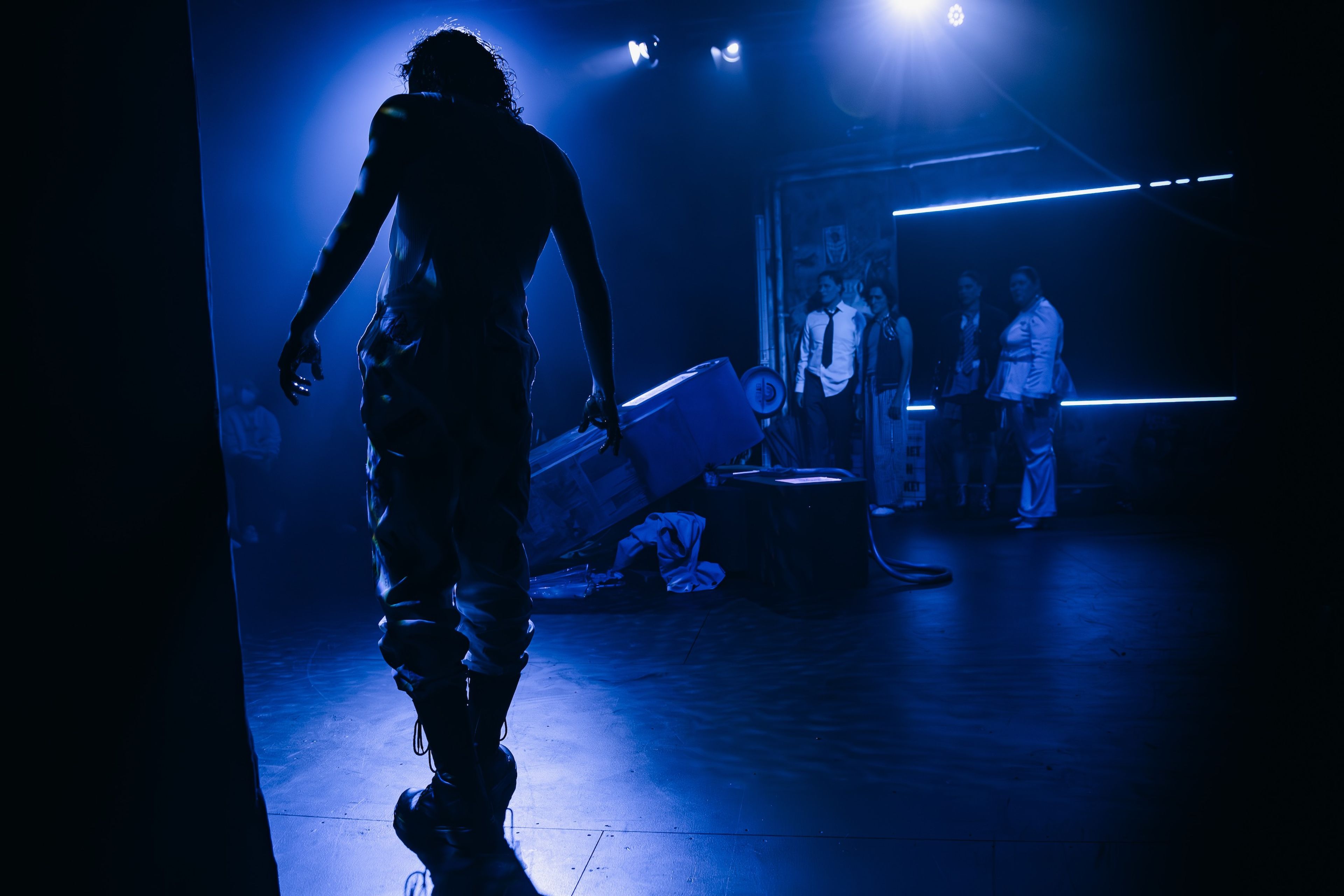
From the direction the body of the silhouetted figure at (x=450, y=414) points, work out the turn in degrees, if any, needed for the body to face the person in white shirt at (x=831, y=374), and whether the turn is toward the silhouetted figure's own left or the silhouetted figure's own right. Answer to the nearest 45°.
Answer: approximately 45° to the silhouetted figure's own right

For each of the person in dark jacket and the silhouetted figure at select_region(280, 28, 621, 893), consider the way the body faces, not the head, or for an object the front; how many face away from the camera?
1

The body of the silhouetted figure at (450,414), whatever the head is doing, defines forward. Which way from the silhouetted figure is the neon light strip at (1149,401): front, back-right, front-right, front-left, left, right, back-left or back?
front-right

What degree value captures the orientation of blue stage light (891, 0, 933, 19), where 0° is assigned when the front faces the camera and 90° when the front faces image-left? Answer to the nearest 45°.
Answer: approximately 0°

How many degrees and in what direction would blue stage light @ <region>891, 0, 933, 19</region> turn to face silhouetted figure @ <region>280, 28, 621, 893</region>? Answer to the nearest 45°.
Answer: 0° — it already faces them

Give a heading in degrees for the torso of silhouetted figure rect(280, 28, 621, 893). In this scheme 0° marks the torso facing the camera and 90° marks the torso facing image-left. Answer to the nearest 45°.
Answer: approximately 180°

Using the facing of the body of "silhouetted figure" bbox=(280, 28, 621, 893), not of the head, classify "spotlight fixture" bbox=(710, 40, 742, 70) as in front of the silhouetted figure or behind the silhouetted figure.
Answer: in front

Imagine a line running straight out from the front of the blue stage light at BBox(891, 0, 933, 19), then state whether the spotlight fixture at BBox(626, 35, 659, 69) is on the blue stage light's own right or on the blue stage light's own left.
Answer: on the blue stage light's own right

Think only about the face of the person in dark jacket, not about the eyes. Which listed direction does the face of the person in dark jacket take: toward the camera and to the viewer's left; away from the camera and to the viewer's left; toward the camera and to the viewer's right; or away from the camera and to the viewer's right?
toward the camera and to the viewer's left
